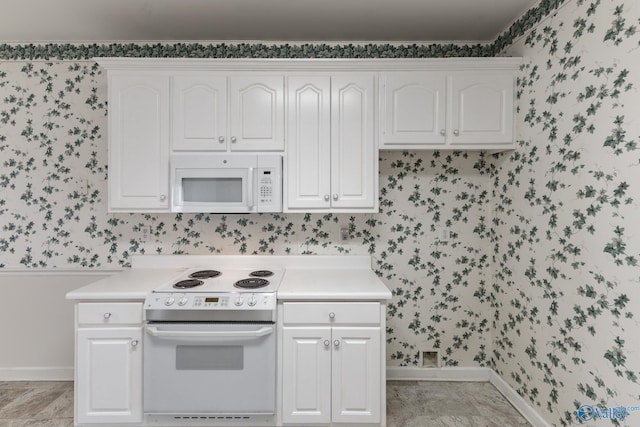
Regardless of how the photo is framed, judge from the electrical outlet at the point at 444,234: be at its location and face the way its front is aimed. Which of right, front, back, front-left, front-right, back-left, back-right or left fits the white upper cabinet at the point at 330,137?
front-right

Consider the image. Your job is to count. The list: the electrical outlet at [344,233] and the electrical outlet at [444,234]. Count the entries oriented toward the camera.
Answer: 2

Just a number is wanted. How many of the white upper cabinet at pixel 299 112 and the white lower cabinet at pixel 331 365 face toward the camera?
2

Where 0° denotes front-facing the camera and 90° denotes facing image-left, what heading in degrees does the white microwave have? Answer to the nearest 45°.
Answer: approximately 0°

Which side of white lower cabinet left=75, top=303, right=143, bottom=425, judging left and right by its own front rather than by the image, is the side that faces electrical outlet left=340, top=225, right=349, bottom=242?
left

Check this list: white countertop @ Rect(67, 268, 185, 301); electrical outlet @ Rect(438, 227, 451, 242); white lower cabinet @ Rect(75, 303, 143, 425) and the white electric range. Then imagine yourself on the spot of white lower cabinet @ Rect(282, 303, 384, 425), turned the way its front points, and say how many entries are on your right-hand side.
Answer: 3

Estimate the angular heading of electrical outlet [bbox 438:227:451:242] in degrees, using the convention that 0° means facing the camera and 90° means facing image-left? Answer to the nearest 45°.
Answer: approximately 0°

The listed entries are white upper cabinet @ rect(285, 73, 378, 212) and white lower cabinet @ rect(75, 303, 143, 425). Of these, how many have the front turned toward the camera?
2
